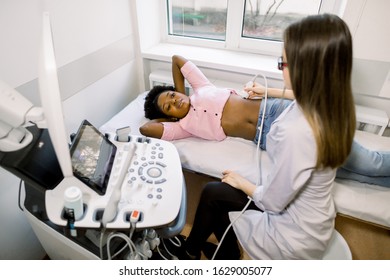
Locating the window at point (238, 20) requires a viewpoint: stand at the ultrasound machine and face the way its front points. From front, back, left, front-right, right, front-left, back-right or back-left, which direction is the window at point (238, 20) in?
front-left

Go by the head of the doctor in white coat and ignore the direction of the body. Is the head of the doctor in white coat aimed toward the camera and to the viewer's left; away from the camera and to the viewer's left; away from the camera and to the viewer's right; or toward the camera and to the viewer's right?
away from the camera and to the viewer's left

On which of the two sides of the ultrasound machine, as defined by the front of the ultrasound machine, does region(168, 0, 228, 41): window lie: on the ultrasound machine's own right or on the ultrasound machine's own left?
on the ultrasound machine's own left

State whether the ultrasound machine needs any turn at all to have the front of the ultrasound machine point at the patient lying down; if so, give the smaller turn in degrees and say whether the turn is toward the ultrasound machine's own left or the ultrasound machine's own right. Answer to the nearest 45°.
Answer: approximately 45° to the ultrasound machine's own left

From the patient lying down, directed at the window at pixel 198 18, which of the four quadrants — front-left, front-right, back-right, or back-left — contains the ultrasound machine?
back-left

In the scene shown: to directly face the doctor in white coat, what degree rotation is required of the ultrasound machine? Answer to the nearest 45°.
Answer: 0° — it already faces them

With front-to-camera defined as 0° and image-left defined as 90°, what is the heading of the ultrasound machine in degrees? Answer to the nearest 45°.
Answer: approximately 270°
